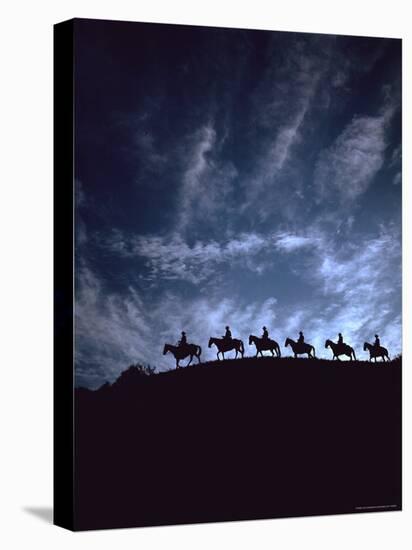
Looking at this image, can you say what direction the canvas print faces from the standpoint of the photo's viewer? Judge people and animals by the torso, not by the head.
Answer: facing the viewer and to the right of the viewer
